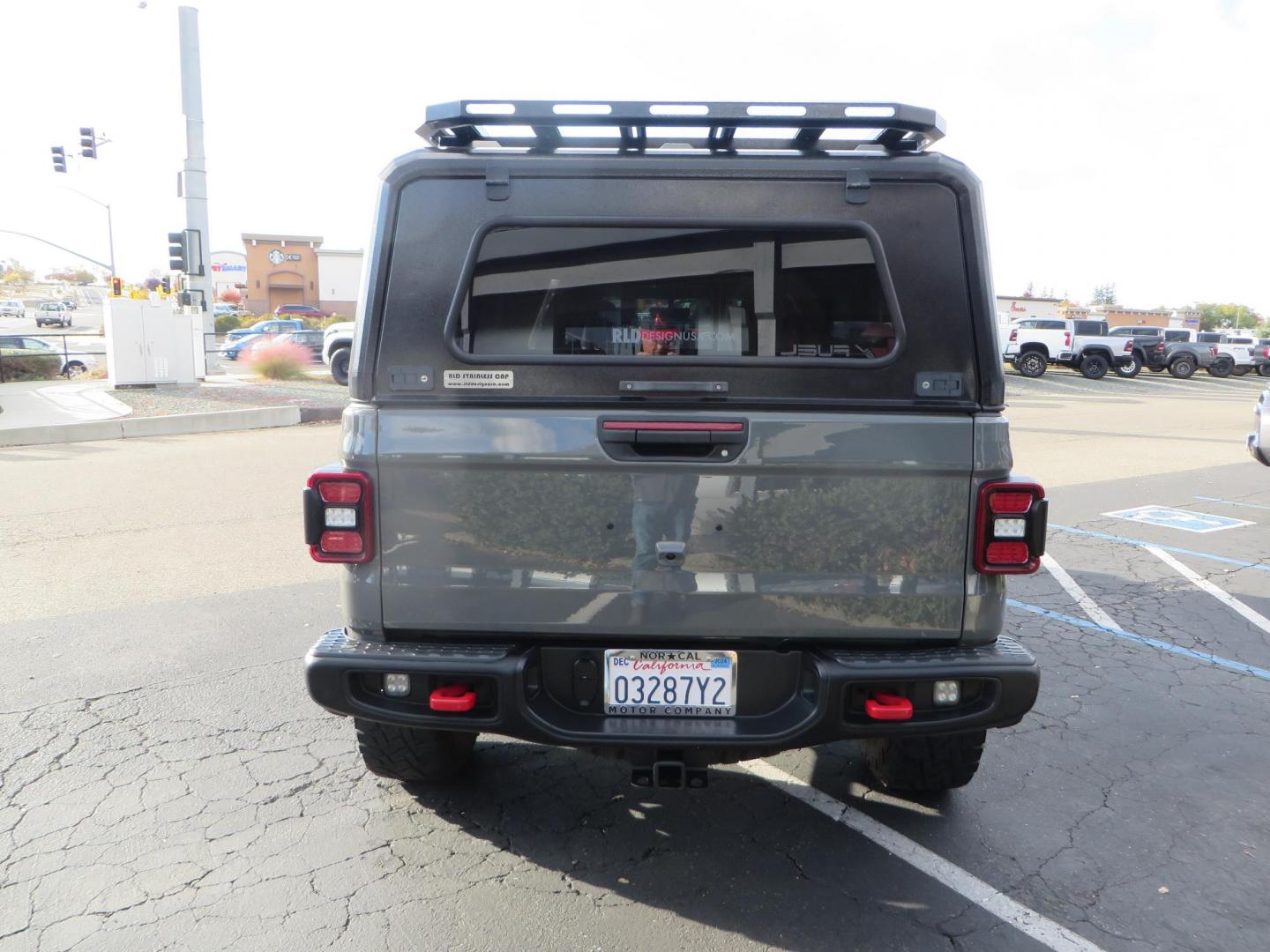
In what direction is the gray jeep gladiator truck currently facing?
away from the camera

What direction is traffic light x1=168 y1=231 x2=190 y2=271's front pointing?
to the viewer's left

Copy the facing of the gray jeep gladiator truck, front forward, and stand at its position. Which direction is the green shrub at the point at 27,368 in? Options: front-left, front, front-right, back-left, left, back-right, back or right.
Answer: front-left

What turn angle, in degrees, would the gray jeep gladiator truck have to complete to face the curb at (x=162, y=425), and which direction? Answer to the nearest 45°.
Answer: approximately 45° to its left

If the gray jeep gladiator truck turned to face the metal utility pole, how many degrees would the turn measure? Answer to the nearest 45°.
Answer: approximately 45° to its left

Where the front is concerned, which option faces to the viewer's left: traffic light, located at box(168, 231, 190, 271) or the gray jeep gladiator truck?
the traffic light

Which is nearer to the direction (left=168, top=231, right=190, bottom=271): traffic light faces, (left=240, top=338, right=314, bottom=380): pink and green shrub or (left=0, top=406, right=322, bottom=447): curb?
the curb

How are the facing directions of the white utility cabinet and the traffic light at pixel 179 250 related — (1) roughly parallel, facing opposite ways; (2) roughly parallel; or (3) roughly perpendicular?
roughly perpendicular
